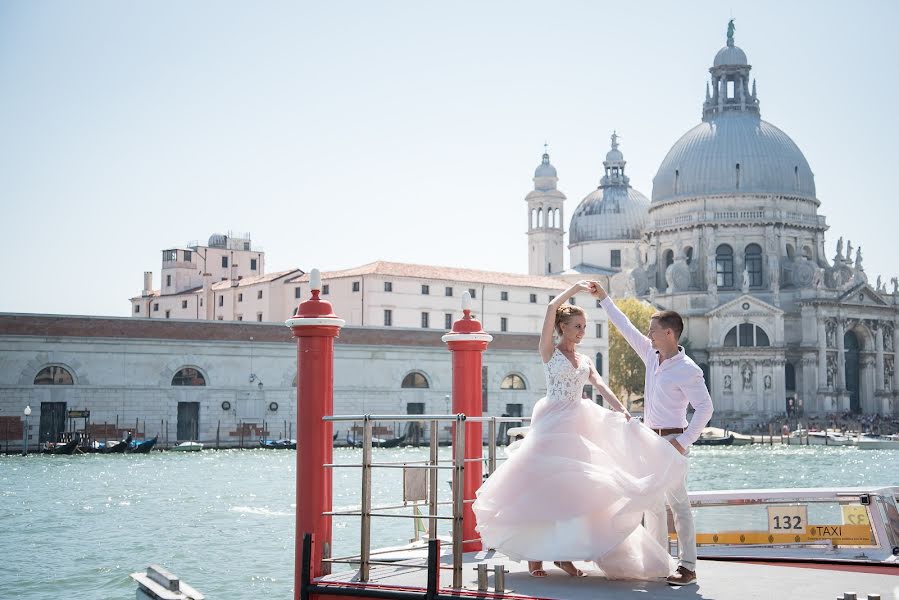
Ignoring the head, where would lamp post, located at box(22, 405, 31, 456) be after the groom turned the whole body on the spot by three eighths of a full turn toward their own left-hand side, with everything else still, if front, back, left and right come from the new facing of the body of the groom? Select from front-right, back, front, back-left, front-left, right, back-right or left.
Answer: back-left

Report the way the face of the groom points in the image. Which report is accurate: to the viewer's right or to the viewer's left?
to the viewer's left

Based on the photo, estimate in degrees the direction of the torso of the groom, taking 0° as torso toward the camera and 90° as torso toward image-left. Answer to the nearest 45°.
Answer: approximately 45°

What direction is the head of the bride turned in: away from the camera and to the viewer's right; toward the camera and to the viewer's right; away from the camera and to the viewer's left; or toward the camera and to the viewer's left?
toward the camera and to the viewer's right

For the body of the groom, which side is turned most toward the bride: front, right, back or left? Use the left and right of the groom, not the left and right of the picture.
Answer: front
